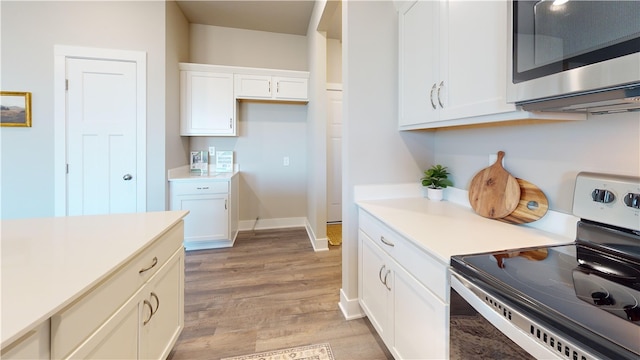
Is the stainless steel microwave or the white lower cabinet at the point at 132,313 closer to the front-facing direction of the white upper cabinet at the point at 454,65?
the white lower cabinet

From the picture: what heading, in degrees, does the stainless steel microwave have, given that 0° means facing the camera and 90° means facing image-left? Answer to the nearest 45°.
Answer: approximately 45°

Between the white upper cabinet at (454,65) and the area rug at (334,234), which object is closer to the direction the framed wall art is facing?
the white upper cabinet

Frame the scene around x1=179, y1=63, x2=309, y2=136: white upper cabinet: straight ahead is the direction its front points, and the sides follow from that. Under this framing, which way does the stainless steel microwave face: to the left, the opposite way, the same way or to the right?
to the right

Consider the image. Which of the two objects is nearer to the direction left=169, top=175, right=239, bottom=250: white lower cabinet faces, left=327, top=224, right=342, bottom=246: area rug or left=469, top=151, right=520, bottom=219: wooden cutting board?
the wooden cutting board
